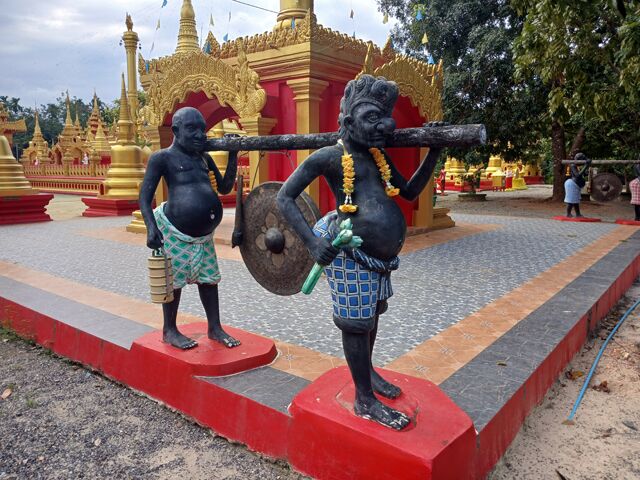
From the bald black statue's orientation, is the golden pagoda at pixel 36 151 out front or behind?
behind

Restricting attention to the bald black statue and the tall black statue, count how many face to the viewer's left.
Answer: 0

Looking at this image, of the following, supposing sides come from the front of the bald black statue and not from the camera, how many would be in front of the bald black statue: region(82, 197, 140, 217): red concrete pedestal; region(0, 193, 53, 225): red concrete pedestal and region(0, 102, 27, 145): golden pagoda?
0

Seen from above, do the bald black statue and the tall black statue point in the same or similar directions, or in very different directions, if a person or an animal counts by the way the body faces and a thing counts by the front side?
same or similar directions

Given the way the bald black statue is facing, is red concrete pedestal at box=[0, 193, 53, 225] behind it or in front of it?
behind

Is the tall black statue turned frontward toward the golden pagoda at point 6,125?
no

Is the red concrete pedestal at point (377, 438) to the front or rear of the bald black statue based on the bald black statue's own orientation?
to the front

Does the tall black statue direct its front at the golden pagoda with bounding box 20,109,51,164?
no

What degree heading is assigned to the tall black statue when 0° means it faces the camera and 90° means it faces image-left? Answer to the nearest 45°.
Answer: approximately 315°

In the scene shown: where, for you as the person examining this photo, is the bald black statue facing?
facing the viewer and to the right of the viewer

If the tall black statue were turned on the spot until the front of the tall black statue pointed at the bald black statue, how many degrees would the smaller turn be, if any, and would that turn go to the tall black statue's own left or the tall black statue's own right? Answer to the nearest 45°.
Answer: approximately 180°

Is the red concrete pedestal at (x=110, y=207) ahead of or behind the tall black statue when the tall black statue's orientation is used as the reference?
behind

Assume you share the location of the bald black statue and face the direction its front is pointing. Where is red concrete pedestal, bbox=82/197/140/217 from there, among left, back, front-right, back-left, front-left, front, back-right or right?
back-left

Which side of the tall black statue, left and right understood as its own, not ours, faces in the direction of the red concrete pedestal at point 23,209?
back

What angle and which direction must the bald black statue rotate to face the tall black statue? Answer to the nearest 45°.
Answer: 0° — it already faces it

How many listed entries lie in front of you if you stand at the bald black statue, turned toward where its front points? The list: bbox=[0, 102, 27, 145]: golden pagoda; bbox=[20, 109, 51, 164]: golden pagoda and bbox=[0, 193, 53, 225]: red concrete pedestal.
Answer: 0
